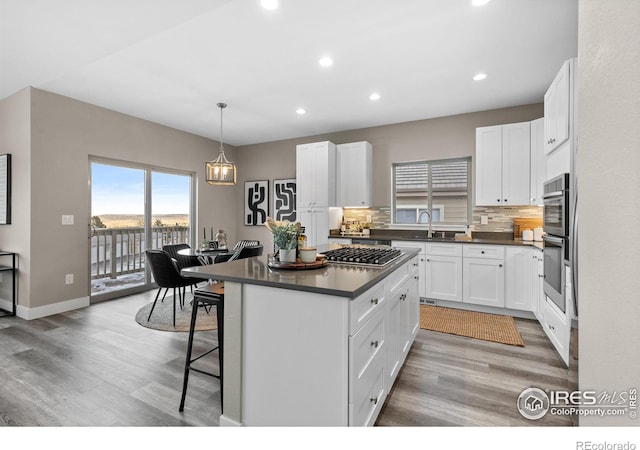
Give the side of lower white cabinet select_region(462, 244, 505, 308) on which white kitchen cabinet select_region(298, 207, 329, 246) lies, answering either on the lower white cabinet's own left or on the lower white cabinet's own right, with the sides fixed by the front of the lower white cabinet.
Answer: on the lower white cabinet's own right

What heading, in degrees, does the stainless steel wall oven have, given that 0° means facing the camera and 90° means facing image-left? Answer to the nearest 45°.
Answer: approximately 90°

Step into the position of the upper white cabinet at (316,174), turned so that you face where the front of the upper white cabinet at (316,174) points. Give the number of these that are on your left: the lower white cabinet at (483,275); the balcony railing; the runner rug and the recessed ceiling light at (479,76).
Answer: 3

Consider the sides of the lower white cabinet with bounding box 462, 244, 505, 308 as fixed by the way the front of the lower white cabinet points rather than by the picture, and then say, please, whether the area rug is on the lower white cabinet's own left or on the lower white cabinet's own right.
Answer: on the lower white cabinet's own right

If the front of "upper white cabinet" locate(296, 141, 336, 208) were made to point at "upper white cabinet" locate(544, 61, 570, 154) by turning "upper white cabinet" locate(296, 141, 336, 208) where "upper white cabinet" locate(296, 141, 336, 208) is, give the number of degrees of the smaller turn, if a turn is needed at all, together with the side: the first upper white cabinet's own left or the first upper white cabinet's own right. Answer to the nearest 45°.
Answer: approximately 90° to the first upper white cabinet's own left

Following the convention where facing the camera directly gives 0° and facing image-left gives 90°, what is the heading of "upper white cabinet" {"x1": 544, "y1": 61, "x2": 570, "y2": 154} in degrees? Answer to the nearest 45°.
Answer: approximately 90°

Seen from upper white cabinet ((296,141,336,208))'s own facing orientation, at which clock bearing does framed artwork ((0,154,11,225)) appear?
The framed artwork is roughly at 1 o'clock from the upper white cabinet.

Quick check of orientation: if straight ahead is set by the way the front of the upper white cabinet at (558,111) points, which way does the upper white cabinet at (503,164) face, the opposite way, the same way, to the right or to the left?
to the left

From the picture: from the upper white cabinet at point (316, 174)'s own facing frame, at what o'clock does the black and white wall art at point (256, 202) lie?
The black and white wall art is roughly at 3 o'clock from the upper white cabinet.

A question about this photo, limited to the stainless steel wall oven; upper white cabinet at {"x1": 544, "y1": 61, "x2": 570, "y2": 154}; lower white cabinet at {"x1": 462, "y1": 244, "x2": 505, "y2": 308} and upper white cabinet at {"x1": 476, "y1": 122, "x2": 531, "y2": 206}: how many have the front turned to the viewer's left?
2

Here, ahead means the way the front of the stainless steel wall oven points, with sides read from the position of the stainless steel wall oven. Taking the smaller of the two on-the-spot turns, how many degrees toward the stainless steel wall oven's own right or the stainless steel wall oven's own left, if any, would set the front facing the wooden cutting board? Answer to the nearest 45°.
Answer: approximately 90° to the stainless steel wall oven's own right

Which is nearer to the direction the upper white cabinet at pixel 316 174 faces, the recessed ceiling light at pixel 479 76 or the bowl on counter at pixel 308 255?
the bowl on counter

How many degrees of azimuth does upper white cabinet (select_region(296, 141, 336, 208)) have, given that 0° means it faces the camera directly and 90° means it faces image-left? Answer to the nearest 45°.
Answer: approximately 45°
